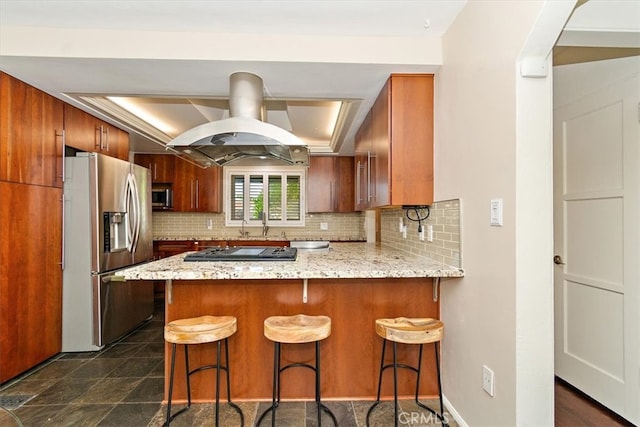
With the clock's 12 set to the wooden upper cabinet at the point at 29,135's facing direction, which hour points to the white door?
The white door is roughly at 12 o'clock from the wooden upper cabinet.

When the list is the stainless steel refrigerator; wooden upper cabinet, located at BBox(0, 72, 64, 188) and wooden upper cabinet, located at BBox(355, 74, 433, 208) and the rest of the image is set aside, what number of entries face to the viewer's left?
1

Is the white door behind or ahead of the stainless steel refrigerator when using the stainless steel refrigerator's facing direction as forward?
ahead

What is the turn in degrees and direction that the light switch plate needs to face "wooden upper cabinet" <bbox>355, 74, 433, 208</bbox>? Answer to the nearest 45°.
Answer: approximately 90° to its right

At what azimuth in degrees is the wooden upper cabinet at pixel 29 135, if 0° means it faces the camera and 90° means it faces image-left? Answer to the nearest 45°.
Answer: approximately 315°

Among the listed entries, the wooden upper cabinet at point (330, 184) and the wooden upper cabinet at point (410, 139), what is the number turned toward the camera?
1

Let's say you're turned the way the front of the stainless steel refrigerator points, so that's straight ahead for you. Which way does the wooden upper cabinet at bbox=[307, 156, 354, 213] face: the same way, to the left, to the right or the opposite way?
to the right

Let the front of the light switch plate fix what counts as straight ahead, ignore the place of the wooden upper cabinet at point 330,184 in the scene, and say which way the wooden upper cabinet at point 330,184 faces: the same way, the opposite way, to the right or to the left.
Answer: to the left

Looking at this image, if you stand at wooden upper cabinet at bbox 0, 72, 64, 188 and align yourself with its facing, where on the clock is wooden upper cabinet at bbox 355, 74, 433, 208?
wooden upper cabinet at bbox 355, 74, 433, 208 is roughly at 12 o'clock from wooden upper cabinet at bbox 0, 72, 64, 188.

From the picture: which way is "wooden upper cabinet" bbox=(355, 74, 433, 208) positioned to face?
to the viewer's left

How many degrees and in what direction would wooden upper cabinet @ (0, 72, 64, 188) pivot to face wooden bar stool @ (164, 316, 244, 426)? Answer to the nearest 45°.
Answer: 0° — it already faces it

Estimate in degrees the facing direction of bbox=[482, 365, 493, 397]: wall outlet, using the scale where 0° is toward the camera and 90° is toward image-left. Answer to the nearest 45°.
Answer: approximately 45°

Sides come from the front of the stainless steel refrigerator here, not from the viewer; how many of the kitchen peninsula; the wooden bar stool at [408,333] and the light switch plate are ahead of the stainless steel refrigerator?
3

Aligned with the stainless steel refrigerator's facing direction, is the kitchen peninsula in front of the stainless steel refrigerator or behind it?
in front
